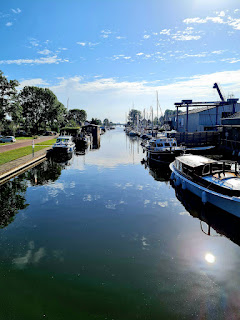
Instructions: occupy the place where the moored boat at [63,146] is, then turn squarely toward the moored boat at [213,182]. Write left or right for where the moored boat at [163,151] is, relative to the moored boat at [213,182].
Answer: left

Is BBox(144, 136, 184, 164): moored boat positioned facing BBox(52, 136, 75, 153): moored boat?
no
